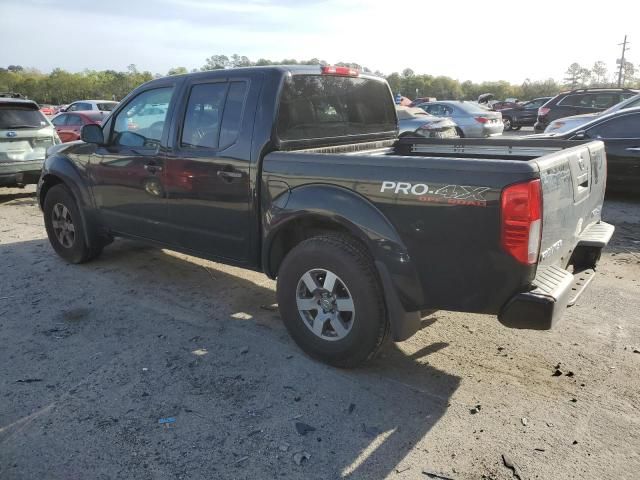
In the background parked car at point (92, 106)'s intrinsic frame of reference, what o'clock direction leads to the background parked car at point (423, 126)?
the background parked car at point (423, 126) is roughly at 8 o'clock from the background parked car at point (92, 106).

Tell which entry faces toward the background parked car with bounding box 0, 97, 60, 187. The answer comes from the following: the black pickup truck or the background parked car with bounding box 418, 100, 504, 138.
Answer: the black pickup truck

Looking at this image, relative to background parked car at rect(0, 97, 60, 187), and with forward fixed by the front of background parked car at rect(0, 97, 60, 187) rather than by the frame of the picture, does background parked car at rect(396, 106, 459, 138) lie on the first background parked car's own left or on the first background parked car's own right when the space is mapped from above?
on the first background parked car's own right

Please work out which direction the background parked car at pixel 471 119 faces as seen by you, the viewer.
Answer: facing away from the viewer and to the left of the viewer

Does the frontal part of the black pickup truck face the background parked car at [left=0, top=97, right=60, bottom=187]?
yes

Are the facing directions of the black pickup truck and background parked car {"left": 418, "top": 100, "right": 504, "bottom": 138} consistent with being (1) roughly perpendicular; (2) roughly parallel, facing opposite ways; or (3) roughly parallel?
roughly parallel

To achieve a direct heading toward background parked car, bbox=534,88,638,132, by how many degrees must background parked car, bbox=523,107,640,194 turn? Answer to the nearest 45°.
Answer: approximately 90° to its right

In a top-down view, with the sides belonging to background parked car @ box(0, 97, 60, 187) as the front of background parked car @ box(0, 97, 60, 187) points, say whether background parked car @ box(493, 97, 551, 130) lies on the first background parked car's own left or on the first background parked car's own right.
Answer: on the first background parked car's own right

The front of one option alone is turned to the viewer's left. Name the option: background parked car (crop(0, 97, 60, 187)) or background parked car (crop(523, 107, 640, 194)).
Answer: background parked car (crop(523, 107, 640, 194))

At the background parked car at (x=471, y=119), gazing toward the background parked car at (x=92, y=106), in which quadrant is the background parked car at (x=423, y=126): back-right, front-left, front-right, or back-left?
front-left

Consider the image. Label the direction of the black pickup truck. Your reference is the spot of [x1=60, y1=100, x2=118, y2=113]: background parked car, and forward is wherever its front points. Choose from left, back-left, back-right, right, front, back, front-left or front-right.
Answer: left

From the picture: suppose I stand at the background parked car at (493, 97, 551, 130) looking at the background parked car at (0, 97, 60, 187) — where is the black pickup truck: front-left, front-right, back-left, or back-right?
front-left

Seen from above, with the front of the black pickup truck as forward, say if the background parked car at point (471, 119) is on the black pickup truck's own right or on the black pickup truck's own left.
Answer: on the black pickup truck's own right

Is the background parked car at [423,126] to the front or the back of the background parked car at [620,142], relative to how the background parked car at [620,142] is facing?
to the front

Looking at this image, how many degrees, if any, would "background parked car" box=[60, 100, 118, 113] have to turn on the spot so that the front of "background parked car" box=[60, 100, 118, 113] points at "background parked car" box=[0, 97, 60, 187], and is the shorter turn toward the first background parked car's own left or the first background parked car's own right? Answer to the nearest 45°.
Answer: approximately 90° to the first background parked car's own left
